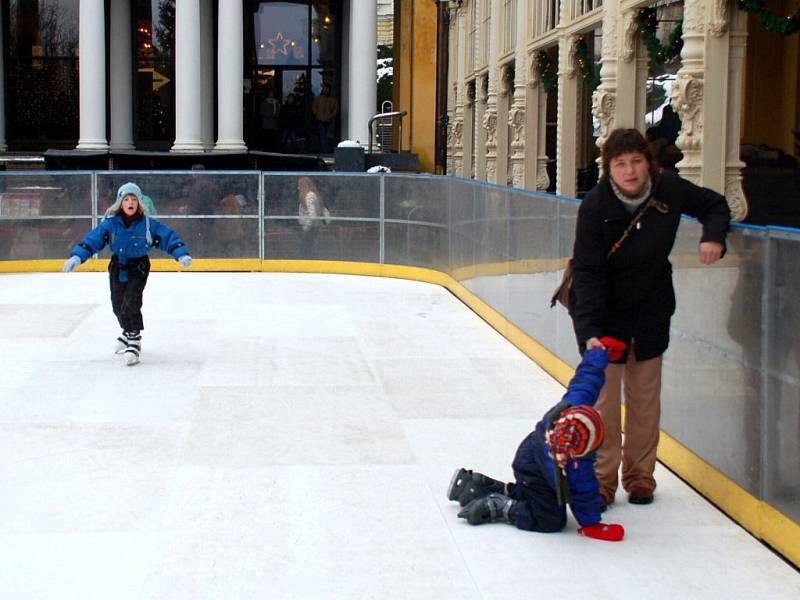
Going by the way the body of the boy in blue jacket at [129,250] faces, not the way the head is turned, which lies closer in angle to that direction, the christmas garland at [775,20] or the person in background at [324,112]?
the christmas garland

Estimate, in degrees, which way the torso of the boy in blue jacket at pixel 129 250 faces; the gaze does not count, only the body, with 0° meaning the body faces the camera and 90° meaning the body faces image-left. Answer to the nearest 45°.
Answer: approximately 0°

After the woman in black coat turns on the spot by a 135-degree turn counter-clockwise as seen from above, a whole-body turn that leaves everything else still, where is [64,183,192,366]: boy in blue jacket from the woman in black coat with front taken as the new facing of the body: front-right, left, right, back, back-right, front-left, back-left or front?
left

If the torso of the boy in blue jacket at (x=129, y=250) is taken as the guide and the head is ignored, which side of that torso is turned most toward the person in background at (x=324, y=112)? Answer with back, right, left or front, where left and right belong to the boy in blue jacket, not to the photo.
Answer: back

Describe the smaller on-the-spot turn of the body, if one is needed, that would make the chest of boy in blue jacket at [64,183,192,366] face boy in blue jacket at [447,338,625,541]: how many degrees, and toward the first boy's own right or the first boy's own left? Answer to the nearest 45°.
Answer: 0° — they already face them

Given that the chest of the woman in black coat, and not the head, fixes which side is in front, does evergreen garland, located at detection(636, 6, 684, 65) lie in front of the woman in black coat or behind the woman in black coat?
behind
